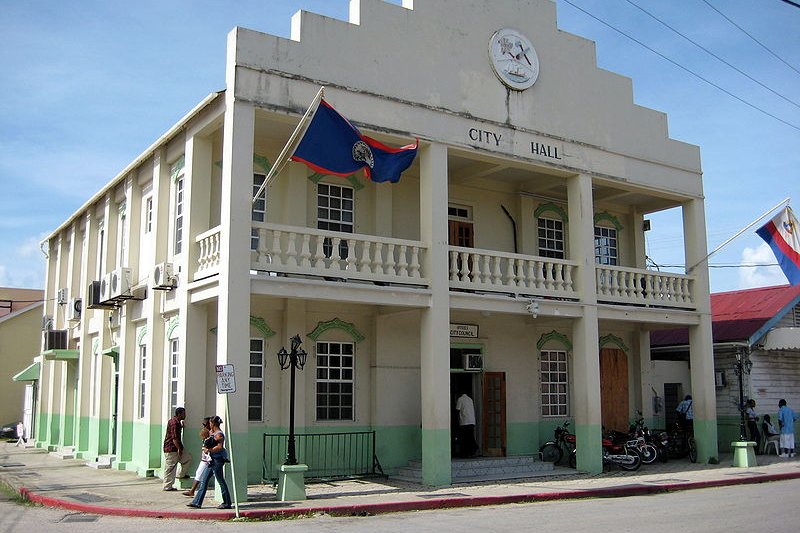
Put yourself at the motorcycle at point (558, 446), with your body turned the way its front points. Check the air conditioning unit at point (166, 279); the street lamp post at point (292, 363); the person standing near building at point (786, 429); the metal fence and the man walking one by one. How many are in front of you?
4

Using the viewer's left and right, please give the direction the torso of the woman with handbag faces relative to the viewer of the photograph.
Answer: facing to the left of the viewer

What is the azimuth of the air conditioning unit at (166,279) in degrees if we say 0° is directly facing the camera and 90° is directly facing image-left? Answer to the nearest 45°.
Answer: approximately 45°

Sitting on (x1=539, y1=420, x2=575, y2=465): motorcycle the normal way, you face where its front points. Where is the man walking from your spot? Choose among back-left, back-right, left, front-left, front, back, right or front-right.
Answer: front

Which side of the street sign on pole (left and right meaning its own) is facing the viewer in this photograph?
front

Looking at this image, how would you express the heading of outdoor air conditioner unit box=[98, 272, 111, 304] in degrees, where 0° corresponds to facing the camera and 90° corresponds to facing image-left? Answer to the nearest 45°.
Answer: approximately 45°

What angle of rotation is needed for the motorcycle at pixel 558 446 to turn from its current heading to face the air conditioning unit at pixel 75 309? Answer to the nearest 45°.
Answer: approximately 45° to its right

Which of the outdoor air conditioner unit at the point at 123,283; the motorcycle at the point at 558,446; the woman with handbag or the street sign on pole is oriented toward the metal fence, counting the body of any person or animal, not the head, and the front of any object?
the motorcycle

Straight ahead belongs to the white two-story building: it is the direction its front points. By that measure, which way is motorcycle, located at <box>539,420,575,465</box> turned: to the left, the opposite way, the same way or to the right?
to the right

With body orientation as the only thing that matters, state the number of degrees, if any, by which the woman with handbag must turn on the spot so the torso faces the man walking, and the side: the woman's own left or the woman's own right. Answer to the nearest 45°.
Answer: approximately 90° to the woman's own right

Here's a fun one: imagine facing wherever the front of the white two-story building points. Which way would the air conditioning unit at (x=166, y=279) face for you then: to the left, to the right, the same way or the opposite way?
to the right

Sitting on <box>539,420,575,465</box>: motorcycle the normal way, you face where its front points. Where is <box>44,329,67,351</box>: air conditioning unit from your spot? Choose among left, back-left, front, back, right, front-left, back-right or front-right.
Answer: front-right

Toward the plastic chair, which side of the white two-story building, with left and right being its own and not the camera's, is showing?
left

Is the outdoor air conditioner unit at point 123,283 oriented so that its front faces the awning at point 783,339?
no
